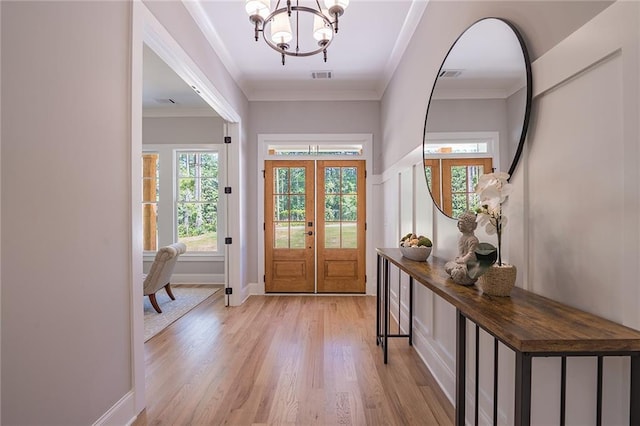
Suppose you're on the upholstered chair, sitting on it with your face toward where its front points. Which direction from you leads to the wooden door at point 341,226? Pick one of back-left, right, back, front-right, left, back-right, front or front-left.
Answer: back-right

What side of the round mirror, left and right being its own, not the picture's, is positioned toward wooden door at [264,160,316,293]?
right

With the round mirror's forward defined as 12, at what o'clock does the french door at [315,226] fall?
The french door is roughly at 3 o'clock from the round mirror.

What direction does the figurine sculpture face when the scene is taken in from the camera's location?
facing the viewer and to the left of the viewer

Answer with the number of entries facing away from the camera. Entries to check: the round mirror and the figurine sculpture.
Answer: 0

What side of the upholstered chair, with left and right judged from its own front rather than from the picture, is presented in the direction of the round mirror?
back

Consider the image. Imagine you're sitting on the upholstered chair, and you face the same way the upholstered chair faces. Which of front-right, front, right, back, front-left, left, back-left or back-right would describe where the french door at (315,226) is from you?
back-right

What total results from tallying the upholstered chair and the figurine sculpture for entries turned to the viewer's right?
0

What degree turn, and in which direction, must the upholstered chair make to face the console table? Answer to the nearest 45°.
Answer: approximately 135° to its left

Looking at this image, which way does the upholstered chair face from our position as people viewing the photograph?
facing away from the viewer and to the left of the viewer

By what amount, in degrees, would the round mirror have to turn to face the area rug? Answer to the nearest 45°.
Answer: approximately 45° to its right
